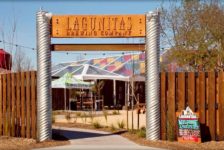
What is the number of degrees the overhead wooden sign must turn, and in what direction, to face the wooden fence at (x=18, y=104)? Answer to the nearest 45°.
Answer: approximately 90° to its right

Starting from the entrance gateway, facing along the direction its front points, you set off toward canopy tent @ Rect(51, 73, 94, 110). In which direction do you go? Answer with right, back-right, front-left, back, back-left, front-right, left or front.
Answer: back

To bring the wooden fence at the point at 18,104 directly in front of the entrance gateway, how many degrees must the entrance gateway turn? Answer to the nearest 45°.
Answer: approximately 90° to its right

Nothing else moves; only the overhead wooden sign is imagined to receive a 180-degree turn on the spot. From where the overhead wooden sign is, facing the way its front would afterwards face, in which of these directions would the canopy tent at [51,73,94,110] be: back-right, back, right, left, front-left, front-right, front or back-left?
front

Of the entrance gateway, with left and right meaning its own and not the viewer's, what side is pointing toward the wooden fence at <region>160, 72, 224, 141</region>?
left

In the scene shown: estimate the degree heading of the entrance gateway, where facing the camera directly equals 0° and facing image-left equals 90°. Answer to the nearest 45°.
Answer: approximately 0°
